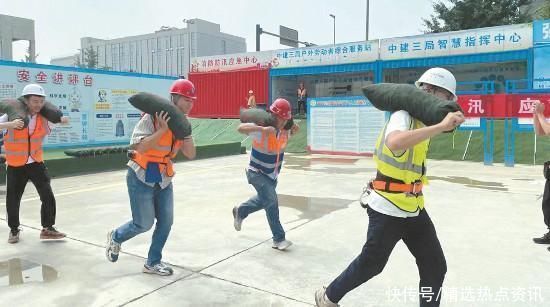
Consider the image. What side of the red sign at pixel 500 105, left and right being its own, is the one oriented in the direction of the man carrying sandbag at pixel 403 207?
front

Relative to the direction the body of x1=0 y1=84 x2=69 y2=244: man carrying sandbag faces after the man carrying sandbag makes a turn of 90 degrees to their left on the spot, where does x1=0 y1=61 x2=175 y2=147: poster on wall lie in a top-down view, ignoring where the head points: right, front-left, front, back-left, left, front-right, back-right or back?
front-left

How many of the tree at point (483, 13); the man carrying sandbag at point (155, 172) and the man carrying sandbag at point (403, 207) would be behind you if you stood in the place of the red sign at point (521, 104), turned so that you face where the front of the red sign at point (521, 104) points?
1

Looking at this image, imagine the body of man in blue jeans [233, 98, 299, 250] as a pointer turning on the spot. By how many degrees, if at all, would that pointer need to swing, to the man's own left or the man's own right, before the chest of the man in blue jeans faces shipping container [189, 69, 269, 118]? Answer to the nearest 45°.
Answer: approximately 135° to the man's own left

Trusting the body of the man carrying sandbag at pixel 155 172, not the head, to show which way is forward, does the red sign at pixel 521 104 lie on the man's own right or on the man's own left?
on the man's own left

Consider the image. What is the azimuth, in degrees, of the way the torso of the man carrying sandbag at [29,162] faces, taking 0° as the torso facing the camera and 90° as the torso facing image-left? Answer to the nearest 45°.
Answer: approximately 315°

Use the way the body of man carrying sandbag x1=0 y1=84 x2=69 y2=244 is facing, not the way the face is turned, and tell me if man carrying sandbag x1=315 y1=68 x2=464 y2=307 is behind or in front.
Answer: in front
